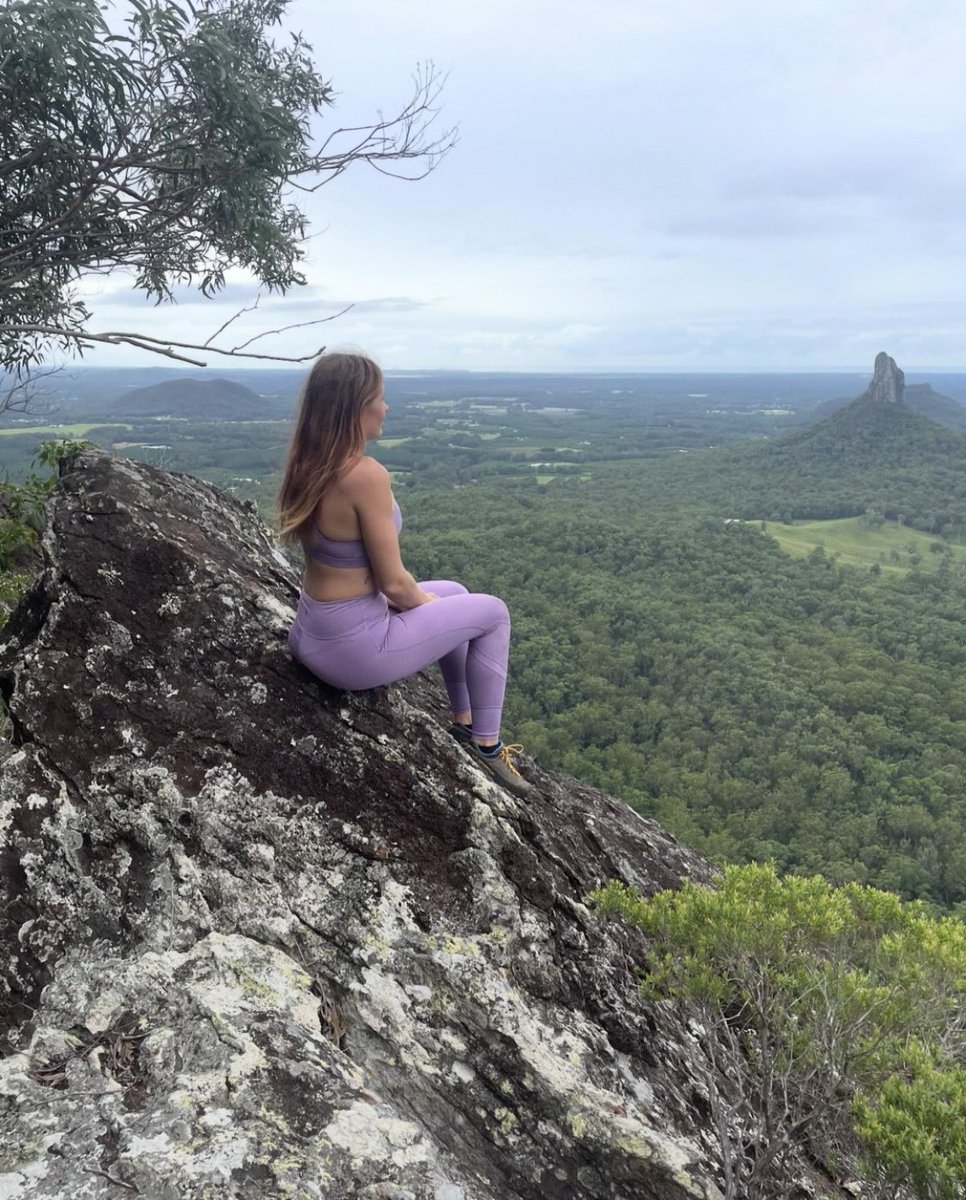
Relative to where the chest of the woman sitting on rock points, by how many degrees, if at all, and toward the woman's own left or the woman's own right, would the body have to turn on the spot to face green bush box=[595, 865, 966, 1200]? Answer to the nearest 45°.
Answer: approximately 90° to the woman's own right

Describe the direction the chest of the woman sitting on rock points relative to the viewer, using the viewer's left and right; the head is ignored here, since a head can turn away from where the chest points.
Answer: facing away from the viewer and to the right of the viewer
